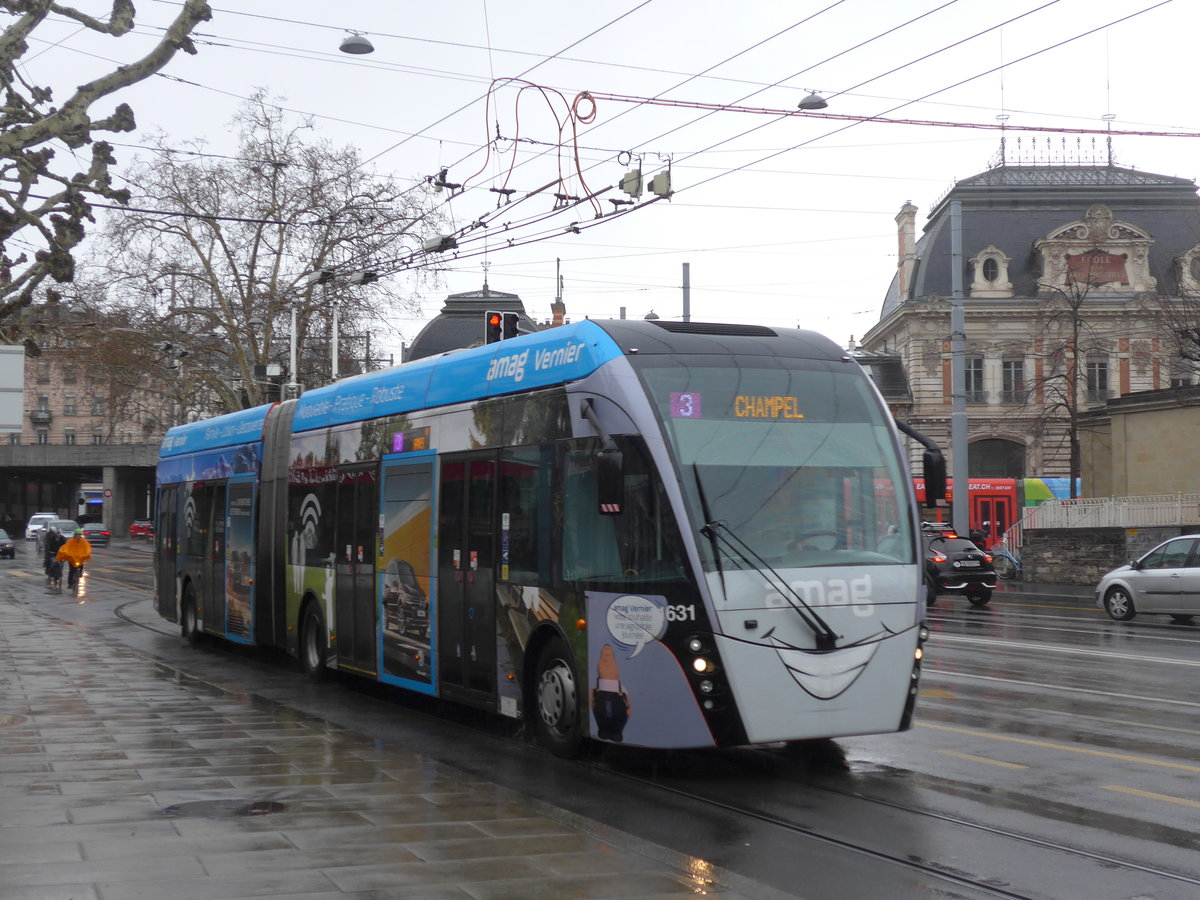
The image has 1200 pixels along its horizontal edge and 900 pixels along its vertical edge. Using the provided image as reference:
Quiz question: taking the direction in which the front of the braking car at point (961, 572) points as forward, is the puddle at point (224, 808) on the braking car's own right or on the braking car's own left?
on the braking car's own left

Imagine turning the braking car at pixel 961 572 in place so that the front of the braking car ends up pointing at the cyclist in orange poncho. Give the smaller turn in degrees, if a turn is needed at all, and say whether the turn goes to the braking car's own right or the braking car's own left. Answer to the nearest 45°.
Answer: approximately 45° to the braking car's own left

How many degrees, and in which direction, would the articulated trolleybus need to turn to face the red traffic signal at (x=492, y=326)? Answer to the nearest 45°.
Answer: approximately 135° to its left

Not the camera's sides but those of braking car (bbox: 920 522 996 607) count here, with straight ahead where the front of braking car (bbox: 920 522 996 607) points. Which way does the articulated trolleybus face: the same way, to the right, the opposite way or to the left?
the opposite way

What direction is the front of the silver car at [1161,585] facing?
to the viewer's left

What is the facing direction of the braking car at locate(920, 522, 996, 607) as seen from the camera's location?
facing away from the viewer and to the left of the viewer

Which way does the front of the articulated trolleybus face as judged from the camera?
facing the viewer and to the right of the viewer

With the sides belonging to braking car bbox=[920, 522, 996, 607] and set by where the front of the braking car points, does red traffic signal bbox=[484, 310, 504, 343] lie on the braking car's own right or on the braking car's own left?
on the braking car's own left

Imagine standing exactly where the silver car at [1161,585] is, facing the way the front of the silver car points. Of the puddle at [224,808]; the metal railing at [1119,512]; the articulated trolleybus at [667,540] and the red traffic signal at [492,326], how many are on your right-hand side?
1

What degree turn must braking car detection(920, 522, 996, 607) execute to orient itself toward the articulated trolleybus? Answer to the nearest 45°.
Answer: approximately 135° to its left

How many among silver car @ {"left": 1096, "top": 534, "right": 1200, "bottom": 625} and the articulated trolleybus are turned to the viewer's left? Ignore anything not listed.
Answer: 1

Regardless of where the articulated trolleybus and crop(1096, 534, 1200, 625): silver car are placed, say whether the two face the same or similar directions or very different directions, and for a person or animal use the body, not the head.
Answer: very different directions

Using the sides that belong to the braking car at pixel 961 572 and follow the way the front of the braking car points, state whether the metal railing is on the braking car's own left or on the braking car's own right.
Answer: on the braking car's own right
